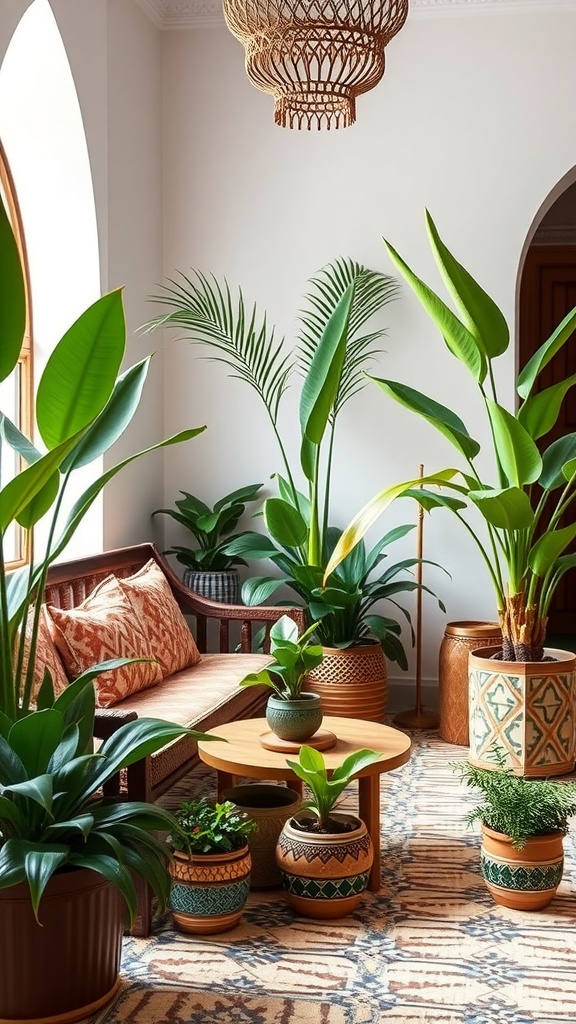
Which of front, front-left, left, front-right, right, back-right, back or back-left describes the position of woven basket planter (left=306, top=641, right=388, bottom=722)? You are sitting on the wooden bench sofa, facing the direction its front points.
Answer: left

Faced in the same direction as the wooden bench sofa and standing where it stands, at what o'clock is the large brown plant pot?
The large brown plant pot is roughly at 2 o'clock from the wooden bench sofa.

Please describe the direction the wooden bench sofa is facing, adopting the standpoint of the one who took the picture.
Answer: facing the viewer and to the right of the viewer

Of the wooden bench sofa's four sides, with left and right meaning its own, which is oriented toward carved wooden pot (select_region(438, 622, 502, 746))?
left

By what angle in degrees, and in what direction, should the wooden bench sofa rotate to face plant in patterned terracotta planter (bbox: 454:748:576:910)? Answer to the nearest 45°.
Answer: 0° — it already faces it

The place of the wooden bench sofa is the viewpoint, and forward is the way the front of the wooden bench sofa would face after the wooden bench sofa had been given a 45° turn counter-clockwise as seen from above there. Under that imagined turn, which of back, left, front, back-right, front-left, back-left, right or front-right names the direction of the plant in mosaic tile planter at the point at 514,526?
front

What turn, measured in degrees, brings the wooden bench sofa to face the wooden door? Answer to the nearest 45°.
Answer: approximately 90° to its left

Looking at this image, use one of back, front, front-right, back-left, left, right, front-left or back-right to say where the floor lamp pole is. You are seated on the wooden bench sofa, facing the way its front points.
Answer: left

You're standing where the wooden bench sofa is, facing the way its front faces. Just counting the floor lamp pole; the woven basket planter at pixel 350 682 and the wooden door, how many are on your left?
3

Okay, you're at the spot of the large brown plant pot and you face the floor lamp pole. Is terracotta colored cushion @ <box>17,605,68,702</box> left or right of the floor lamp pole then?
left

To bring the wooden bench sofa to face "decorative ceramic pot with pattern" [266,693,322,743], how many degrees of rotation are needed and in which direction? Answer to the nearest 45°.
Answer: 0° — it already faces it
